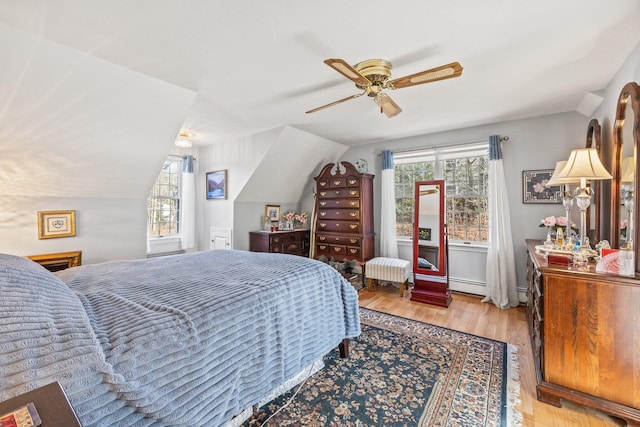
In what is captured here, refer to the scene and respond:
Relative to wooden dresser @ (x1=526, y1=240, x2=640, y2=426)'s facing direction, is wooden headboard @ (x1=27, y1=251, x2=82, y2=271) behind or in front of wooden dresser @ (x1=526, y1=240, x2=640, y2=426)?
in front

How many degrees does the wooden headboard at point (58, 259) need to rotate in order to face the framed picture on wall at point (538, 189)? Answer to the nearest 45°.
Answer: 0° — it already faces it

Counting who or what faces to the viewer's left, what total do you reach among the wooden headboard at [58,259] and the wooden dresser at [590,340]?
1

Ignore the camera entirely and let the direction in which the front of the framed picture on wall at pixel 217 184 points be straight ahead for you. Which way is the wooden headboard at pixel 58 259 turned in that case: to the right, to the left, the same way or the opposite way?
to the left

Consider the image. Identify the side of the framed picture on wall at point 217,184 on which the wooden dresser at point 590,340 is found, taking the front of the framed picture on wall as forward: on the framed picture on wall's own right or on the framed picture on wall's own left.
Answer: on the framed picture on wall's own left

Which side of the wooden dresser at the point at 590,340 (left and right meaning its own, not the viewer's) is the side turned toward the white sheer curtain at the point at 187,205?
front

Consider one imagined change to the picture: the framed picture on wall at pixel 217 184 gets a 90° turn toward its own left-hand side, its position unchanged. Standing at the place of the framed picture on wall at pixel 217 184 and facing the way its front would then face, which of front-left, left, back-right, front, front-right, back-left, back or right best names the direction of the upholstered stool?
front

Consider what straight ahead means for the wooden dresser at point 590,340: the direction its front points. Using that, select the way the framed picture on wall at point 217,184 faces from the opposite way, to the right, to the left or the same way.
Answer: to the left

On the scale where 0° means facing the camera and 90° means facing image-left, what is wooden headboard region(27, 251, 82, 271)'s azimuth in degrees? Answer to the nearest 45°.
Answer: approximately 315°

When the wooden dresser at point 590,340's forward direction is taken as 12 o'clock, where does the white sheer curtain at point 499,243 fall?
The white sheer curtain is roughly at 2 o'clock from the wooden dresser.

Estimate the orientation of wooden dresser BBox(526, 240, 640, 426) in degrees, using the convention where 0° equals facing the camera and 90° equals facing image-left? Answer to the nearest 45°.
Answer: approximately 90°

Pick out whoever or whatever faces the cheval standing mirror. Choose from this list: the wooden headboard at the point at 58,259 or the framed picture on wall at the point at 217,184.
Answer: the wooden headboard

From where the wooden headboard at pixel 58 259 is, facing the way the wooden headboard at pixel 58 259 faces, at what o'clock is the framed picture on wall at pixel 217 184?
The framed picture on wall is roughly at 10 o'clock from the wooden headboard.

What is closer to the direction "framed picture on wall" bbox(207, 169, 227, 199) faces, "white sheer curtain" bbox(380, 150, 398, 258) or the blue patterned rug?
the blue patterned rug

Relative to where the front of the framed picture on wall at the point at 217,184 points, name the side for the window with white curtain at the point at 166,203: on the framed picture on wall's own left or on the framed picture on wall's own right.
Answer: on the framed picture on wall's own right
